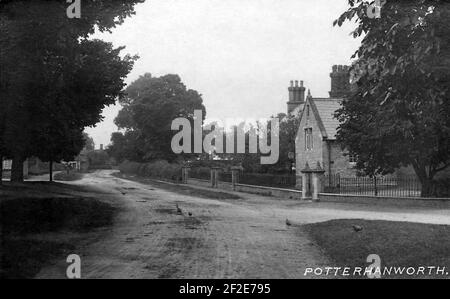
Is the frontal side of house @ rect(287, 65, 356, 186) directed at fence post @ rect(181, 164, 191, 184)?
no

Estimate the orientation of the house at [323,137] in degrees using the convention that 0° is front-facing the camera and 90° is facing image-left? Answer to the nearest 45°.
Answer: approximately 45°

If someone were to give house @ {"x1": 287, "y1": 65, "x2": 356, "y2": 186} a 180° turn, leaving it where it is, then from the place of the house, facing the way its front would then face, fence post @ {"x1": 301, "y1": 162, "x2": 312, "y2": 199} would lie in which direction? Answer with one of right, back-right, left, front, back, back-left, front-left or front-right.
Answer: back-right

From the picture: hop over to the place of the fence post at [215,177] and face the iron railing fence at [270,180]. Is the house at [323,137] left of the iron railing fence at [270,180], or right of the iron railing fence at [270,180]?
left

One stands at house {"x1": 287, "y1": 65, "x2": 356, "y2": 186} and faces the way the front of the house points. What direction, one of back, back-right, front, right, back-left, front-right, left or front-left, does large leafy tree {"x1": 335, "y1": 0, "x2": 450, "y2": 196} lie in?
front-left

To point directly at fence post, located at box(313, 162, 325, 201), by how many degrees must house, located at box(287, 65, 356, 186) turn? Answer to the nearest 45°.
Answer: approximately 45° to its left

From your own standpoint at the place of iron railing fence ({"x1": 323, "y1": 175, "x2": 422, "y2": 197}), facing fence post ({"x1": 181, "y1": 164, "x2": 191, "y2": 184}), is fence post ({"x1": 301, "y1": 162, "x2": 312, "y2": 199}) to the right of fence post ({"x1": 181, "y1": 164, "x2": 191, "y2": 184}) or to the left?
left

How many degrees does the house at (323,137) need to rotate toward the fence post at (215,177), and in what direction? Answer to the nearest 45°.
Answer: approximately 45° to its right
